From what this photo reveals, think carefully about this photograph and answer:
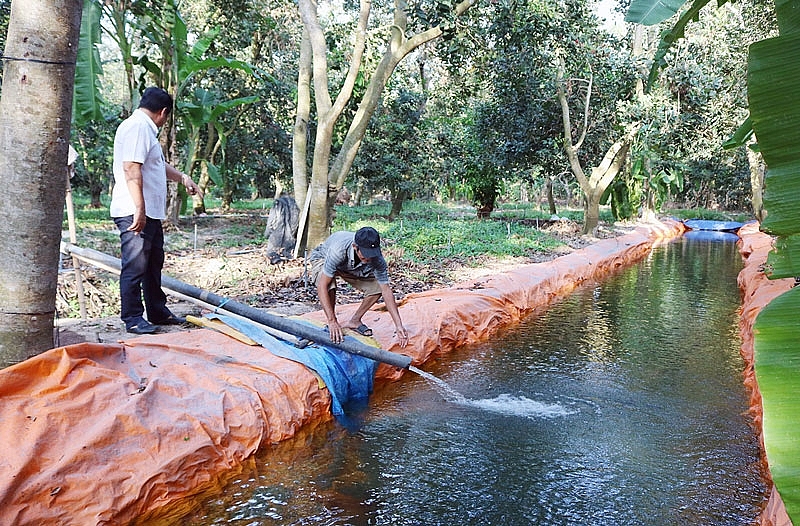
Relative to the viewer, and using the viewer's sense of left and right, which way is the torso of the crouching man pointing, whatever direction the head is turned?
facing the viewer and to the right of the viewer

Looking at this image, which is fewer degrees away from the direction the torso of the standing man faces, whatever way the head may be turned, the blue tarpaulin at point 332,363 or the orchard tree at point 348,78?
the blue tarpaulin

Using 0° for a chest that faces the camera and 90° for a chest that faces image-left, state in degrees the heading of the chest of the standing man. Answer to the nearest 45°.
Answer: approximately 270°

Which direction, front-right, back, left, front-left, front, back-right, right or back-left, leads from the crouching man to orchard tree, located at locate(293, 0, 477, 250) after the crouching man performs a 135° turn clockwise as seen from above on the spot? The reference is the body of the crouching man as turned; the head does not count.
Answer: right

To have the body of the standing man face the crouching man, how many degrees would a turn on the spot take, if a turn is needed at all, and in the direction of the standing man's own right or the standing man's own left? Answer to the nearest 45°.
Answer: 0° — they already face them

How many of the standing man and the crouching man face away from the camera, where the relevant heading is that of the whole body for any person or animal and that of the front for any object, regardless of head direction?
0
